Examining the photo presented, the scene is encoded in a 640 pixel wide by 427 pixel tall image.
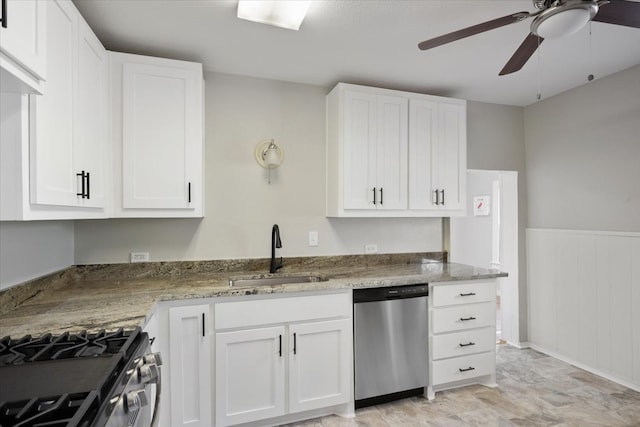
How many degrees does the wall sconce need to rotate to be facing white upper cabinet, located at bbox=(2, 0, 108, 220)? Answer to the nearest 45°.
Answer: approximately 45° to its right

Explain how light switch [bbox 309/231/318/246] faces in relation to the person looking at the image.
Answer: facing the viewer

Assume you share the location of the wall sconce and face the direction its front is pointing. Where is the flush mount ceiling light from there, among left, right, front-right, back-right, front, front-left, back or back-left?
front

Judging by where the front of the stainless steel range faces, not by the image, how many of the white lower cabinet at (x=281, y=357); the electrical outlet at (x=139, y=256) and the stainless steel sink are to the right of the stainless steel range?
0

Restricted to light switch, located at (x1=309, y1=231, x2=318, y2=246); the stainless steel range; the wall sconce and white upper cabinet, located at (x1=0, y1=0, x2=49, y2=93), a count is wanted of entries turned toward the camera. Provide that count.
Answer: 2

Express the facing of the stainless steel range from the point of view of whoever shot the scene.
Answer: facing to the right of the viewer

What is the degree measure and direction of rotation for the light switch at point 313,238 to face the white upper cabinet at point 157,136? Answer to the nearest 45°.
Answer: approximately 45° to its right

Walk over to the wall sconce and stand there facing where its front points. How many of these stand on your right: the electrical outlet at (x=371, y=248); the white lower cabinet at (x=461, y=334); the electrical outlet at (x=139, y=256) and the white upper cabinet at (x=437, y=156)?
1

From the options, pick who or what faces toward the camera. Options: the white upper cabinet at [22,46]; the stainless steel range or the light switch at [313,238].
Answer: the light switch

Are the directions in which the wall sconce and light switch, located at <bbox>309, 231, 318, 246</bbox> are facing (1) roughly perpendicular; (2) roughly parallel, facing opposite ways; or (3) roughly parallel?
roughly parallel

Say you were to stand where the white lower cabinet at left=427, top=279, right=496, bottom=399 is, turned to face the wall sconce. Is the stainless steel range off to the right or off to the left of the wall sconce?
left

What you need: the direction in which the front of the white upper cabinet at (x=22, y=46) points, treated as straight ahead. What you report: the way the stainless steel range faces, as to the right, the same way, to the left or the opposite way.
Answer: the same way

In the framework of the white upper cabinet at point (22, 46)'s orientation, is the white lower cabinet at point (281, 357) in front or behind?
in front

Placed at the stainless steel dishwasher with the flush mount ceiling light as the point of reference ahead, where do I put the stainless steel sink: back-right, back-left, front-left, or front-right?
front-right

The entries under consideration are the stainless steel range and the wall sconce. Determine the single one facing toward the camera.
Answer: the wall sconce

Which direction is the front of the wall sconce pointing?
toward the camera

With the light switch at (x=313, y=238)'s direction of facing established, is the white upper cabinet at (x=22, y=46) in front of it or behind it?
in front

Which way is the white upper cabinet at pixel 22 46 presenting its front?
to the viewer's right
